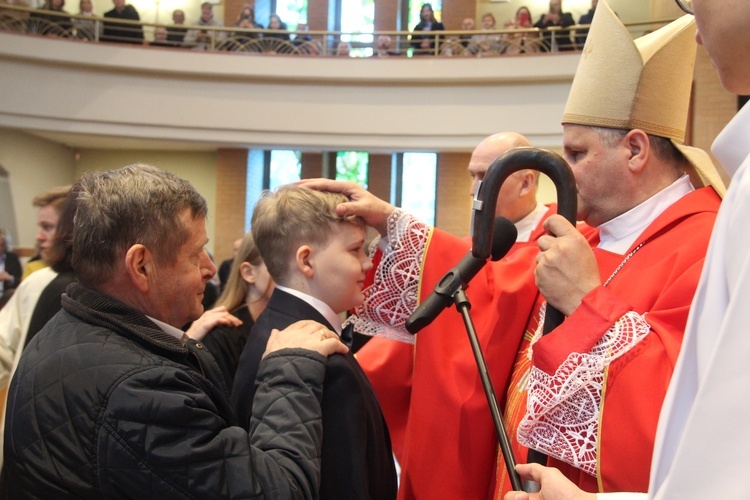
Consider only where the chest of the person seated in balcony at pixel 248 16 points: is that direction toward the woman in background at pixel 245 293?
yes

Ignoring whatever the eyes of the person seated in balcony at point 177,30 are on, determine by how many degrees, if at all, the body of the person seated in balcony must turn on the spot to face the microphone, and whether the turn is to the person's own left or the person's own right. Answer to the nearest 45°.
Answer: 0° — they already face it

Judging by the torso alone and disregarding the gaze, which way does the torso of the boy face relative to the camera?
to the viewer's right

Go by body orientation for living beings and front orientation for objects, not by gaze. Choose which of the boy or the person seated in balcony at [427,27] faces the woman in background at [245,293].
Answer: the person seated in balcony

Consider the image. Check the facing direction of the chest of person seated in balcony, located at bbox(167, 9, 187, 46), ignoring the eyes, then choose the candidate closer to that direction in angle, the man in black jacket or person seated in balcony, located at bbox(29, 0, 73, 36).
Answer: the man in black jacket

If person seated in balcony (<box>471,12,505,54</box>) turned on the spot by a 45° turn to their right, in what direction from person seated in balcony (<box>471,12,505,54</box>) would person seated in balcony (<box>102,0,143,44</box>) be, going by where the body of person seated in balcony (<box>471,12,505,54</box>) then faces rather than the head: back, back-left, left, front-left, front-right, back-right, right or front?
front-right

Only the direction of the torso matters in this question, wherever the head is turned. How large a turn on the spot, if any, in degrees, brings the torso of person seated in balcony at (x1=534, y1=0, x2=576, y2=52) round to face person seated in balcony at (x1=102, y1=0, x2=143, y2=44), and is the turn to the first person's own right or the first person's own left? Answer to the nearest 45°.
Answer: approximately 90° to the first person's own right

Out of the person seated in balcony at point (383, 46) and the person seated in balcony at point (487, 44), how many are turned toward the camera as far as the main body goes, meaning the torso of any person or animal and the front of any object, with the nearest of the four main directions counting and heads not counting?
2

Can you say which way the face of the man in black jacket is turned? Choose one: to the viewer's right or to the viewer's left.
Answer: to the viewer's right

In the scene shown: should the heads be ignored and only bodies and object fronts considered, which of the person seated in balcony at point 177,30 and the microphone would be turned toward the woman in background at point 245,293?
the person seated in balcony
